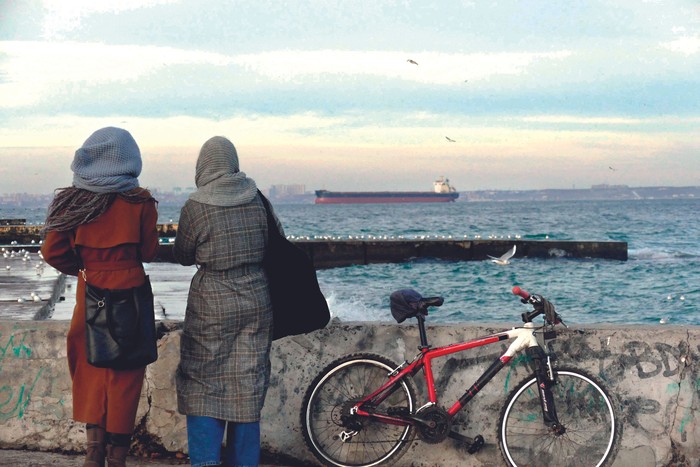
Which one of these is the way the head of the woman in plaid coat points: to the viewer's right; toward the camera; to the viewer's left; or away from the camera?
away from the camera

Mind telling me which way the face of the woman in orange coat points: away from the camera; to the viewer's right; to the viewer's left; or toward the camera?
away from the camera

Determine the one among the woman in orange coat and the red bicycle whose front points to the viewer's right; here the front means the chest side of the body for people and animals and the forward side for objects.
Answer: the red bicycle

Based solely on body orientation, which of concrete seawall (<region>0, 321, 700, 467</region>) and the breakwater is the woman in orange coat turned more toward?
the breakwater

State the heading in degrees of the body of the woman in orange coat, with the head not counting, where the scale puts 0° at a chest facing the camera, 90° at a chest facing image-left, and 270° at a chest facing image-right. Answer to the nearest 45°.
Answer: approximately 180°

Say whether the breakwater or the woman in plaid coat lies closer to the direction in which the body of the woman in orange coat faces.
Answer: the breakwater

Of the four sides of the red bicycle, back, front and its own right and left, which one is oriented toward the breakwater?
left

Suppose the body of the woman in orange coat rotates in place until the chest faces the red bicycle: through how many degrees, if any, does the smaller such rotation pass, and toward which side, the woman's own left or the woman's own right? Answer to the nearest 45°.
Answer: approximately 90° to the woman's own right

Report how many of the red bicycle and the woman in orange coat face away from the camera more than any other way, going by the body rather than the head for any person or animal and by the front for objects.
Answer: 1

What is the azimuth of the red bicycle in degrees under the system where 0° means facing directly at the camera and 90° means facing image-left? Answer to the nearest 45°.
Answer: approximately 270°

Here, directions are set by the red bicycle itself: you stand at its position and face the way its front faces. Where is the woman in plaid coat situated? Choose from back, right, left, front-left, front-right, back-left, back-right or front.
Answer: back-right

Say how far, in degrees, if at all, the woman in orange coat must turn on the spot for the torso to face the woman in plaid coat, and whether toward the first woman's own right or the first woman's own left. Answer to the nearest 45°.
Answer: approximately 90° to the first woman's own right
